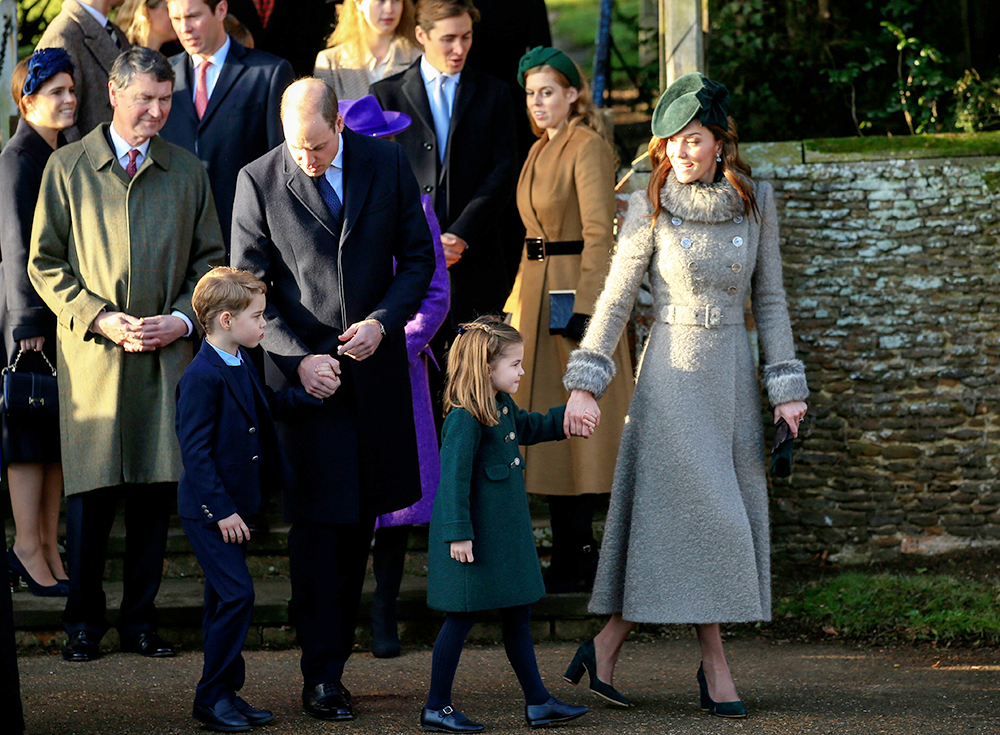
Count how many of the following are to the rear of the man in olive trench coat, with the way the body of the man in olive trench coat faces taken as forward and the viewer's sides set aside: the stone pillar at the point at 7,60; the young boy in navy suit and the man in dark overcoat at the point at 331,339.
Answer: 1

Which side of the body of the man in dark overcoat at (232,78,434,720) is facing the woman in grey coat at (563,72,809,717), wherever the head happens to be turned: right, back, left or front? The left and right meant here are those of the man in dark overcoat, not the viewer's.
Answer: left

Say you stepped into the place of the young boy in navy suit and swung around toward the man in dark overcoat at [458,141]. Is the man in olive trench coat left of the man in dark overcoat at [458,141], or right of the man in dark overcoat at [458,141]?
left

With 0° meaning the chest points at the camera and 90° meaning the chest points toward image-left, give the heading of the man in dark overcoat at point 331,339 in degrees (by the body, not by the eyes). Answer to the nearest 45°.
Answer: approximately 0°

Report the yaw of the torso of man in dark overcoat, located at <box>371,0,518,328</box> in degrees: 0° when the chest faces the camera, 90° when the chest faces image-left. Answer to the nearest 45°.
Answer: approximately 0°

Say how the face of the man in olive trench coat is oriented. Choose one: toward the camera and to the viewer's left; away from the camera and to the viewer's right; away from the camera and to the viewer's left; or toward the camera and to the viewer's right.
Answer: toward the camera and to the viewer's right

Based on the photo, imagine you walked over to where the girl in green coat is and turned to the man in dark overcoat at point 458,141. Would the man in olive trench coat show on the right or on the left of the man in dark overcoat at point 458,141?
left

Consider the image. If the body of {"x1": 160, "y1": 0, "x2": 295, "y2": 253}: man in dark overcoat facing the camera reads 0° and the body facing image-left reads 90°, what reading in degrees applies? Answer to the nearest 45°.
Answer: approximately 45°
